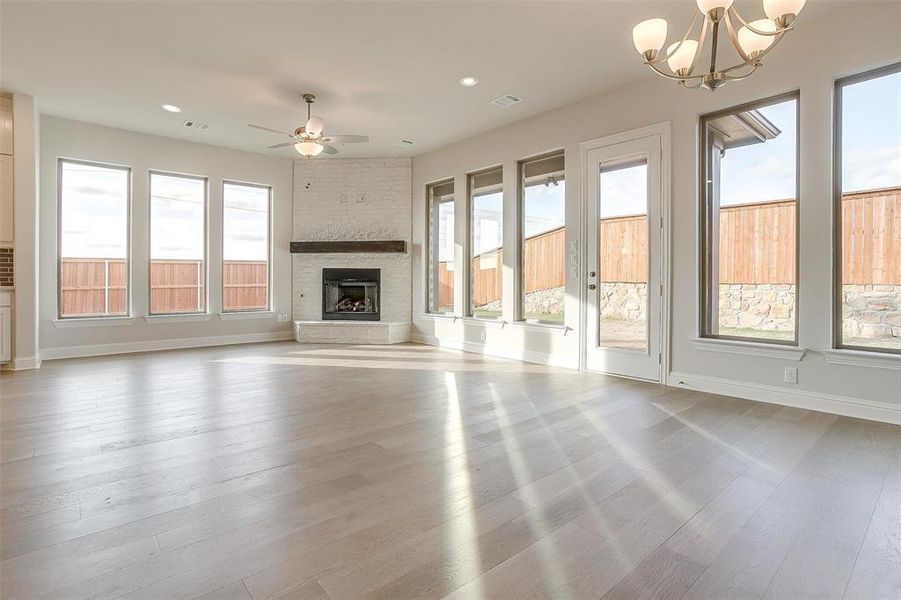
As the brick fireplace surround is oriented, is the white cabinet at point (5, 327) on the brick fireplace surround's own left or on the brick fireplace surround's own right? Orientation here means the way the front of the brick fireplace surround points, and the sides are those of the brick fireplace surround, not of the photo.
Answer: on the brick fireplace surround's own right

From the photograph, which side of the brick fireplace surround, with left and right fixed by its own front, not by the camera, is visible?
front

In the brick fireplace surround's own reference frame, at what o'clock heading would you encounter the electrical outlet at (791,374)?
The electrical outlet is roughly at 11 o'clock from the brick fireplace surround.

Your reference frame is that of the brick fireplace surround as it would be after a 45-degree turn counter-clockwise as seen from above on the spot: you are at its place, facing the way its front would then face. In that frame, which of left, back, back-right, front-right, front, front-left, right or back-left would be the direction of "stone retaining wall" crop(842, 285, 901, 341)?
front

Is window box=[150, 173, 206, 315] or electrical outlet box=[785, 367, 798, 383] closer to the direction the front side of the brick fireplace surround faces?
the electrical outlet

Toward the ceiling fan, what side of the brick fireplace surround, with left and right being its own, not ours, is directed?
front

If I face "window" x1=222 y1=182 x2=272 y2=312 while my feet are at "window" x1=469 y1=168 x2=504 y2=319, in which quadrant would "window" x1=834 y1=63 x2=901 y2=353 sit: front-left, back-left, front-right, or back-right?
back-left

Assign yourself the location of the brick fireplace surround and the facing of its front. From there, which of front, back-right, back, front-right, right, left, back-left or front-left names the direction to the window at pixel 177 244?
right

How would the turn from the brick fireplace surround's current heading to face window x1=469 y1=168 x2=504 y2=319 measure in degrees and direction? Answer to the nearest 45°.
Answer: approximately 45° to its left

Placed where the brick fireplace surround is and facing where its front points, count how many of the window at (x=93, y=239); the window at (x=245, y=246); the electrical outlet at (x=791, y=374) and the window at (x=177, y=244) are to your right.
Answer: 3

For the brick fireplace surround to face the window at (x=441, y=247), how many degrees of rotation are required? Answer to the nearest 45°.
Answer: approximately 45° to its left

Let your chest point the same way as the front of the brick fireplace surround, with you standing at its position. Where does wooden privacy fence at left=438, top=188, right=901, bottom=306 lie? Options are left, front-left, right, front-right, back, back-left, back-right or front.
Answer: front-left
